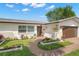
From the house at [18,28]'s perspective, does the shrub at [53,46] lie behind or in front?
in front

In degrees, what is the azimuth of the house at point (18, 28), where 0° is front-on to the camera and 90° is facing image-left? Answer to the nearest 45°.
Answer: approximately 315°
